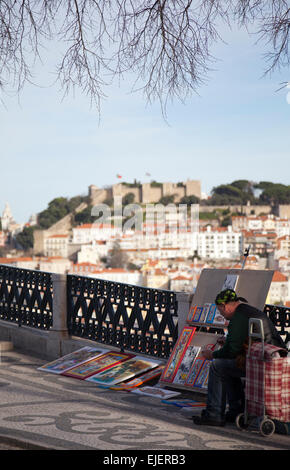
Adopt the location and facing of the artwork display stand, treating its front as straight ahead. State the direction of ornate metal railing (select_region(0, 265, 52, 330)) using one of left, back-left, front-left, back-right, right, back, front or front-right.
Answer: right

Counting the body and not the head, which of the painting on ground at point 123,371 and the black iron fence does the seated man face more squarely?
the painting on ground

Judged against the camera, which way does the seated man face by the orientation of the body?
to the viewer's left

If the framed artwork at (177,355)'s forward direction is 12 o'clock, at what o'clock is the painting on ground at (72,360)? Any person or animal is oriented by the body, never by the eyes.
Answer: The painting on ground is roughly at 3 o'clock from the framed artwork.

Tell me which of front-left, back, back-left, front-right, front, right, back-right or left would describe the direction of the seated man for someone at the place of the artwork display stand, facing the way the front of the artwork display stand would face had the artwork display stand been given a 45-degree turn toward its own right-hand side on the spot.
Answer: left

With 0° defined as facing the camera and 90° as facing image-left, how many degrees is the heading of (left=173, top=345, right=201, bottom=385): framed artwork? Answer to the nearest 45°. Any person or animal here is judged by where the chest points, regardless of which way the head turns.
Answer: approximately 45°

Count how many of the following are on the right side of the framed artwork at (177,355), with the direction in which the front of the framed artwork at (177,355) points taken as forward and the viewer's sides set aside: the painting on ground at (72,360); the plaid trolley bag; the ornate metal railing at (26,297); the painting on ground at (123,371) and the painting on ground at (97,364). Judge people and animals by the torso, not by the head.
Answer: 4

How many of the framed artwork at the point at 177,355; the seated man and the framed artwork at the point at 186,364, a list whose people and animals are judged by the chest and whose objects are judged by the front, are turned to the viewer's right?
0

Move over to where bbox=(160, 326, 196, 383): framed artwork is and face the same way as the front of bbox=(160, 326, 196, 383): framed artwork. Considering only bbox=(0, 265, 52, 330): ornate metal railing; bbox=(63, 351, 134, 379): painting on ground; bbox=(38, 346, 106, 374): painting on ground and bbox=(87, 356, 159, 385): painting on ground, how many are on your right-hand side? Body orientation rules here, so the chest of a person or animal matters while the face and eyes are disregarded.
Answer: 4

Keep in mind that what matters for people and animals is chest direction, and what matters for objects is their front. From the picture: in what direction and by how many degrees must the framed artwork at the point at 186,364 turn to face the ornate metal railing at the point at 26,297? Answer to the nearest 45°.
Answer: approximately 90° to its right
